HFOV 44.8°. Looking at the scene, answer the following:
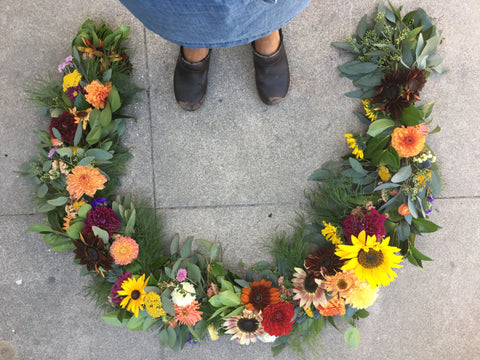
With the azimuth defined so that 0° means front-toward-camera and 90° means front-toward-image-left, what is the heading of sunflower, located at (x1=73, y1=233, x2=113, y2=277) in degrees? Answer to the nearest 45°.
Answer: approximately 0°

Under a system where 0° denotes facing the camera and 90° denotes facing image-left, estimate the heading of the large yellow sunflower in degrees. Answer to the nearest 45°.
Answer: approximately 0°
